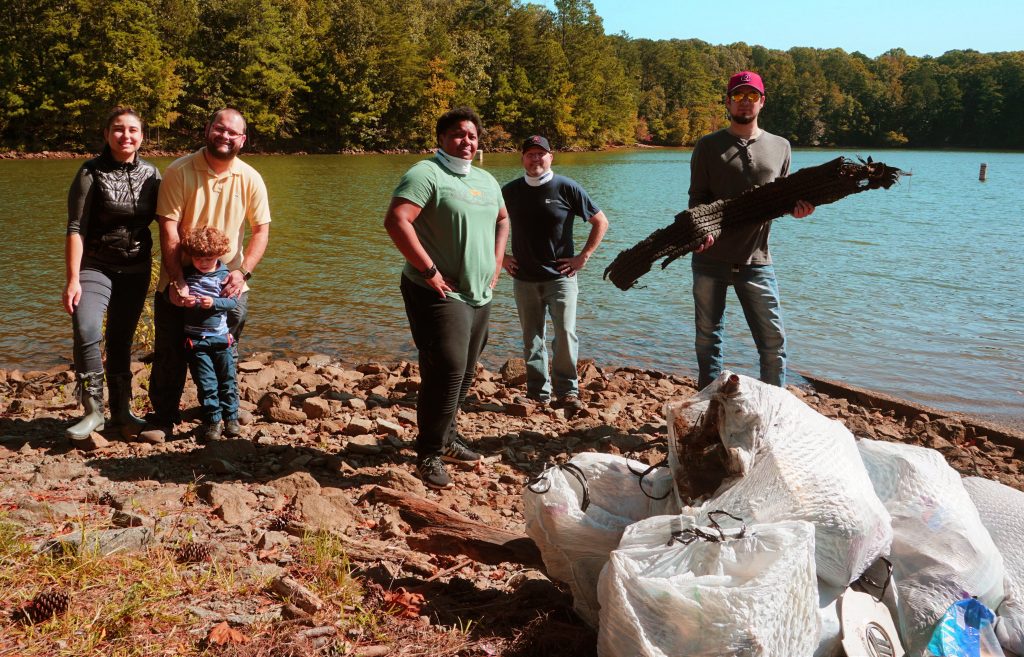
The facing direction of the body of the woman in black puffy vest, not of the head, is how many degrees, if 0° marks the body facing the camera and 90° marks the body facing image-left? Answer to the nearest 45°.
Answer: approximately 0°

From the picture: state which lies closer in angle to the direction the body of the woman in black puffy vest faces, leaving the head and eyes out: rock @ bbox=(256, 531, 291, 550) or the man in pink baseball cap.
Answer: the rock

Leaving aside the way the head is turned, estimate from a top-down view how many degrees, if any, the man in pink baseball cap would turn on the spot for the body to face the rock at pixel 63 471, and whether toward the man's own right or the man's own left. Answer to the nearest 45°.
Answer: approximately 45° to the man's own right

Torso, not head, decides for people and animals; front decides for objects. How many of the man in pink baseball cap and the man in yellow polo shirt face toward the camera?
2

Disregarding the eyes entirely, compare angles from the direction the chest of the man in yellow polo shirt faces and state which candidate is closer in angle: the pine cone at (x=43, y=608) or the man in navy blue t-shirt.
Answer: the pine cone
